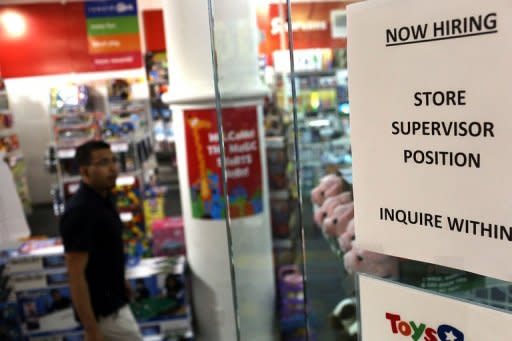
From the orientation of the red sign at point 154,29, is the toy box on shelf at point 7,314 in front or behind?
in front

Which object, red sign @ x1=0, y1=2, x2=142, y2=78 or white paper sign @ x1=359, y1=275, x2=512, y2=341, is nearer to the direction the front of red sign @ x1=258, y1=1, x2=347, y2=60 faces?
the white paper sign

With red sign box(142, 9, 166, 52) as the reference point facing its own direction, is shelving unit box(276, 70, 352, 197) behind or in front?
in front

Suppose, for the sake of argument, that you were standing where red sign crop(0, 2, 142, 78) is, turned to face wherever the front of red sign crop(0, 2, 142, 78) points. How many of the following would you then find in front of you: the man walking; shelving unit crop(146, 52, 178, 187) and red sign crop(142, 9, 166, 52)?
1

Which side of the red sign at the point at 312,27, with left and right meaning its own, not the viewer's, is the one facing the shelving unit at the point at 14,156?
right

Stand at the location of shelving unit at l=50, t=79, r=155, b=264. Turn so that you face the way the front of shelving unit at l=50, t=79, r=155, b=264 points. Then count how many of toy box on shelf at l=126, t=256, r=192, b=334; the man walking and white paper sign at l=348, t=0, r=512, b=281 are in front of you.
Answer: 3

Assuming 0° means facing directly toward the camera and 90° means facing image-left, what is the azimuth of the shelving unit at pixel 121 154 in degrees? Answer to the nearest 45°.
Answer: approximately 0°
